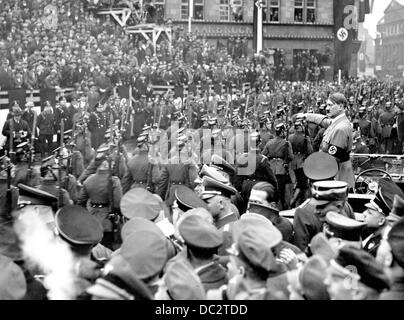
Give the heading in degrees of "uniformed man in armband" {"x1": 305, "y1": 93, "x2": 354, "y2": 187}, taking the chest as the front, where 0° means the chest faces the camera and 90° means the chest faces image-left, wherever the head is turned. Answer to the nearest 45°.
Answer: approximately 90°

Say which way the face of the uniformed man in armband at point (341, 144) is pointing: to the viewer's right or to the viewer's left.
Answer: to the viewer's left

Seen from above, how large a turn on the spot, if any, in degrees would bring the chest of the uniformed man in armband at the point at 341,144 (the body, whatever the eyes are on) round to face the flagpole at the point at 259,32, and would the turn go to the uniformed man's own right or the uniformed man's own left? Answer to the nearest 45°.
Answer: approximately 90° to the uniformed man's own right
